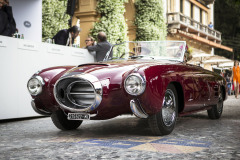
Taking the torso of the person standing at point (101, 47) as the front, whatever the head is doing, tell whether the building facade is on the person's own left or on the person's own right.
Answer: on the person's own right

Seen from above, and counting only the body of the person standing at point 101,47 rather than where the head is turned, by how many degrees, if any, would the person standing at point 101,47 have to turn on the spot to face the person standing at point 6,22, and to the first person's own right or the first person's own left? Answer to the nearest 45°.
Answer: approximately 45° to the first person's own left

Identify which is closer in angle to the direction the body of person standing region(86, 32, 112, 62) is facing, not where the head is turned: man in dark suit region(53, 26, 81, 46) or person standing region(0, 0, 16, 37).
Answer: the man in dark suit

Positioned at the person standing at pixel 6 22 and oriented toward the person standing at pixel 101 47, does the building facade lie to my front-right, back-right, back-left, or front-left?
front-left

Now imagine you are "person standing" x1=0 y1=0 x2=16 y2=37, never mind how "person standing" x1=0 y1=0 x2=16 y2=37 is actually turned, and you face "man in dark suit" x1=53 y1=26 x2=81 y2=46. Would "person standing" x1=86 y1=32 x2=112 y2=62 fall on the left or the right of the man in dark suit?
right

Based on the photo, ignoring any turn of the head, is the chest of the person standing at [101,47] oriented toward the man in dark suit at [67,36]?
yes

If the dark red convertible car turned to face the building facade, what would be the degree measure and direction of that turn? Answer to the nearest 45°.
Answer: approximately 135° to its right

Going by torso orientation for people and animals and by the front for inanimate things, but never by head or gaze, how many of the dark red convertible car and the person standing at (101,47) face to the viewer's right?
0

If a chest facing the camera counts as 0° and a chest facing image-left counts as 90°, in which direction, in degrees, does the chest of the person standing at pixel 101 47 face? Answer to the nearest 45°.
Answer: approximately 135°

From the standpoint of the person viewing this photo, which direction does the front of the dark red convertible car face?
facing the viewer and to the left of the viewer

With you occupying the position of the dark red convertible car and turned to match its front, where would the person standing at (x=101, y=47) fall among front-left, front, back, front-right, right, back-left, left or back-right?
back-right
